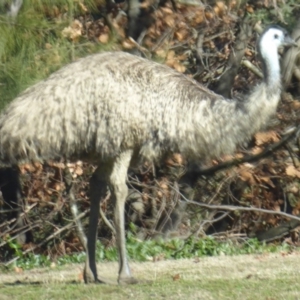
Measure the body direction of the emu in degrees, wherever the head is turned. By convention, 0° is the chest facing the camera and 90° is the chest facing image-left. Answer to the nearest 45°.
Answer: approximately 270°
